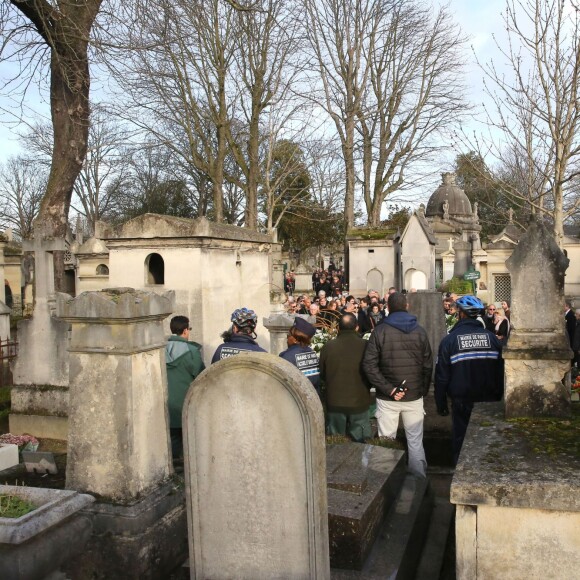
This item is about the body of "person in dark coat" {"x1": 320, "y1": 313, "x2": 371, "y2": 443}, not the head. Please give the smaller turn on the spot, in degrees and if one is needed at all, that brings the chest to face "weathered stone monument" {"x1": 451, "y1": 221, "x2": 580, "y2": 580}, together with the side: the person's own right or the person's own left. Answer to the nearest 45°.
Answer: approximately 135° to the person's own right

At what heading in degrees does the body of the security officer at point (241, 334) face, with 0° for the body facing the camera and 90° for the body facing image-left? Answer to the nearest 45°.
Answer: approximately 180°

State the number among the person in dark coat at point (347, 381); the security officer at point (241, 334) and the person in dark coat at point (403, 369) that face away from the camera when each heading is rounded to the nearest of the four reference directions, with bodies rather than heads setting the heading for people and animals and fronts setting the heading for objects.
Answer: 3

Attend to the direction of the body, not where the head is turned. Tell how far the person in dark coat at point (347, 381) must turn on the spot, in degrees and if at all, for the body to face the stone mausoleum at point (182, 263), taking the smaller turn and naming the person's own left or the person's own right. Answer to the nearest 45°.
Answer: approximately 45° to the person's own left

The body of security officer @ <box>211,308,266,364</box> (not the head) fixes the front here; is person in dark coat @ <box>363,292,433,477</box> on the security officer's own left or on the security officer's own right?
on the security officer's own right

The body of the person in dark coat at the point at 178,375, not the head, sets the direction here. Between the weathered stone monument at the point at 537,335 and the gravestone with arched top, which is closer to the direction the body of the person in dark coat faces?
the weathered stone monument

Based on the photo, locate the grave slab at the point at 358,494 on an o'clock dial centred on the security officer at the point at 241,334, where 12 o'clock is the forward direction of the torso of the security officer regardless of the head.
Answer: The grave slab is roughly at 5 o'clock from the security officer.

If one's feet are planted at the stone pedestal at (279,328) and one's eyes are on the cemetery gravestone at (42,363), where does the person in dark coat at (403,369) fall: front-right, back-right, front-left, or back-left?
back-left

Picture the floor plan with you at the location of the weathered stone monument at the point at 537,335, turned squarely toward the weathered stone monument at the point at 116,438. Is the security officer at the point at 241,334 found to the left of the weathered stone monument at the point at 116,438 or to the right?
right

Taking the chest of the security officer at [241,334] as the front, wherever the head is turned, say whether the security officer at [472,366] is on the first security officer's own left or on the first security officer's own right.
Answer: on the first security officer's own right

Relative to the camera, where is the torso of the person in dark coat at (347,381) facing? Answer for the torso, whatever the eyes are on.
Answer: away from the camera

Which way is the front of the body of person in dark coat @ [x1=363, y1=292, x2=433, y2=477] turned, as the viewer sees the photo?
away from the camera

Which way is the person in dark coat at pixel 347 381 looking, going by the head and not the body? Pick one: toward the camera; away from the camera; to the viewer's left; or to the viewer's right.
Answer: away from the camera
